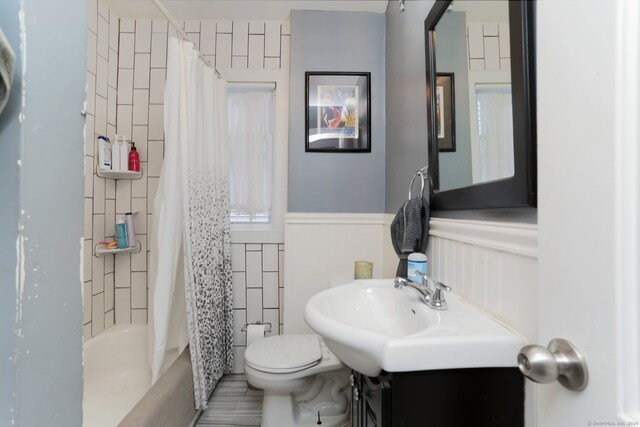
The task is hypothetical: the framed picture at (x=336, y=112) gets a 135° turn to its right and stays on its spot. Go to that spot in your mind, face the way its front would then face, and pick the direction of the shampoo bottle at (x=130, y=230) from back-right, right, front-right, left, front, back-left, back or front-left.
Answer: front-left

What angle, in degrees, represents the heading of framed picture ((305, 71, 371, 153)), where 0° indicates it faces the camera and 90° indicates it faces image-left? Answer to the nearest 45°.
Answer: approximately 0°

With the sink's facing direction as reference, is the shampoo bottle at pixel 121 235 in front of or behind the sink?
in front

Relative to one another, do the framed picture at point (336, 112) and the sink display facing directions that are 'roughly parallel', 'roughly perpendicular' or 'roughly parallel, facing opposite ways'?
roughly perpendicular

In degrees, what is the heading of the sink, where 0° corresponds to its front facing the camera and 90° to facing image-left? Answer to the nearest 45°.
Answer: approximately 90°

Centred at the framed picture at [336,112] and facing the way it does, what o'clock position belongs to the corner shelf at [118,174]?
The corner shelf is roughly at 3 o'clock from the framed picture.

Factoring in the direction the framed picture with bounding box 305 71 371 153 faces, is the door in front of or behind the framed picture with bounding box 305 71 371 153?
in front

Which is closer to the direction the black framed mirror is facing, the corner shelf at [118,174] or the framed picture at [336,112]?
the corner shelf

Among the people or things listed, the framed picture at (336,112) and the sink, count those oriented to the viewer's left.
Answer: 1

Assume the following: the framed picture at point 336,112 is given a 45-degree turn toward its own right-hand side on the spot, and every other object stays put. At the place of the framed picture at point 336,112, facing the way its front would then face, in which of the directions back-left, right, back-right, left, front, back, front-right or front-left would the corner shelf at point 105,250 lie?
front-right

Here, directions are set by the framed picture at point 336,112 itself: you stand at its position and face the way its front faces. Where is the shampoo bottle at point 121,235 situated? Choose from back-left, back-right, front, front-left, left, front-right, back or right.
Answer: right
